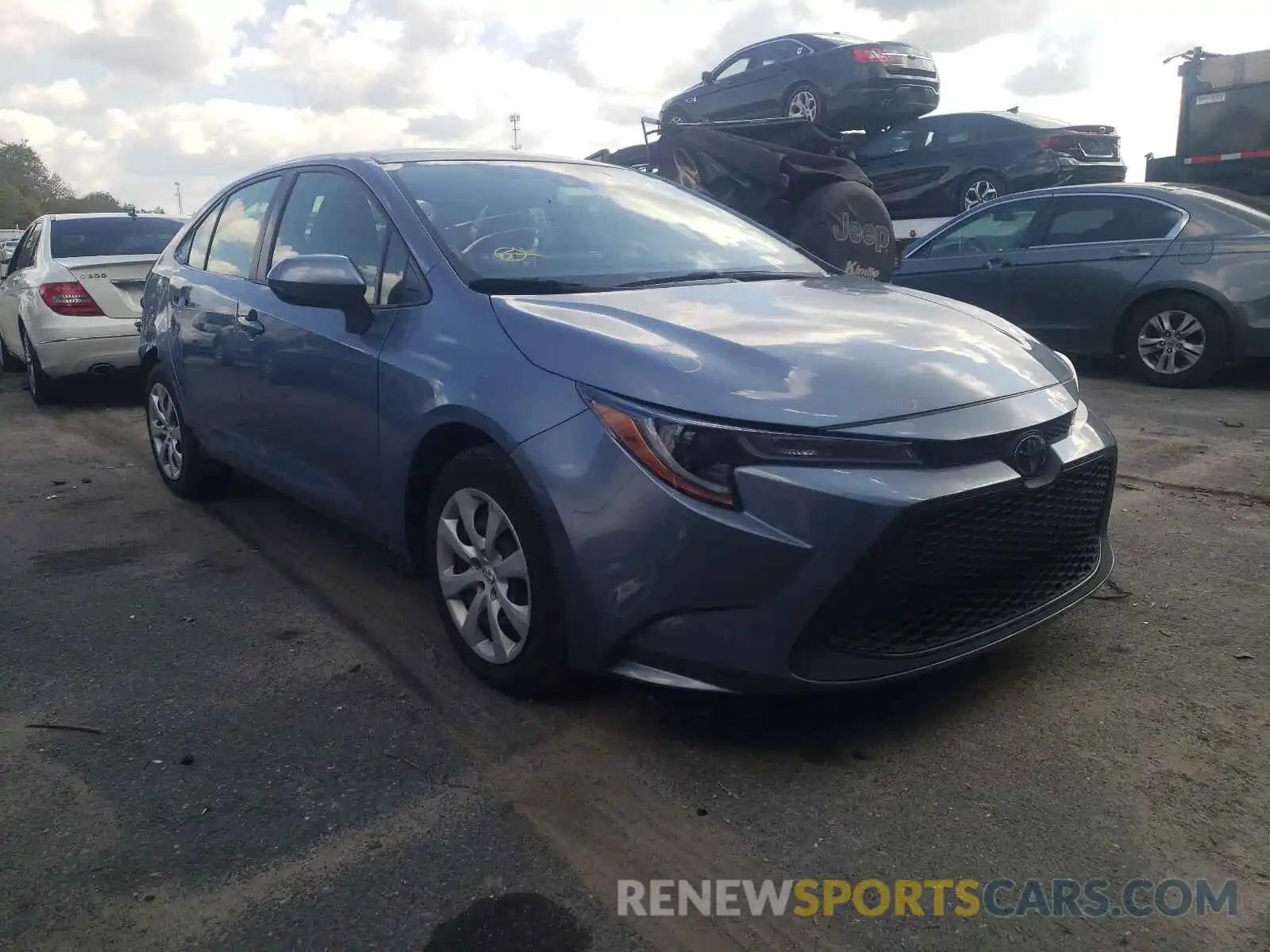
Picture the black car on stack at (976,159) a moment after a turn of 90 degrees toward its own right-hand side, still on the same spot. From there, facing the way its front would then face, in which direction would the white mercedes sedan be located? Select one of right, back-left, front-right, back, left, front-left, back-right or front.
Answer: back

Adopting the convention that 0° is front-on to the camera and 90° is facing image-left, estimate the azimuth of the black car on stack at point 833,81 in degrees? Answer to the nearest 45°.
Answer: approximately 135°

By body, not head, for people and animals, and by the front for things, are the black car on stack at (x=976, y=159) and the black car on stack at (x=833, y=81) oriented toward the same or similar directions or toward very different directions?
same or similar directions

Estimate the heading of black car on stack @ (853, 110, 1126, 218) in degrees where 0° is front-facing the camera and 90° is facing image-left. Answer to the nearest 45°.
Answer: approximately 135°

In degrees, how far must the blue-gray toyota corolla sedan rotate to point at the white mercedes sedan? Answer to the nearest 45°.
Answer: approximately 180°

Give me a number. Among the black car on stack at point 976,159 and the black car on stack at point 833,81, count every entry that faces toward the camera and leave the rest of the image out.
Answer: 0

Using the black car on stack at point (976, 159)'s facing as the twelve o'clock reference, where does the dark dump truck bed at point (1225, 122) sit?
The dark dump truck bed is roughly at 4 o'clock from the black car on stack.

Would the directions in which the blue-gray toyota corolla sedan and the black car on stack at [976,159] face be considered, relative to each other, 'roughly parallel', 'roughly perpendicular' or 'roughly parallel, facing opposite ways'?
roughly parallel, facing opposite ways

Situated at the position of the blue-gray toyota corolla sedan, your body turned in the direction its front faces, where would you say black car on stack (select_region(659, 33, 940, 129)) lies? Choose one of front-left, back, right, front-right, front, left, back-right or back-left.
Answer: back-left

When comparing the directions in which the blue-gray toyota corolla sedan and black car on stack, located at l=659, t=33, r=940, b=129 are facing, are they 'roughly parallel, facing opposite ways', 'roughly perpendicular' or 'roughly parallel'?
roughly parallel, facing opposite ways
